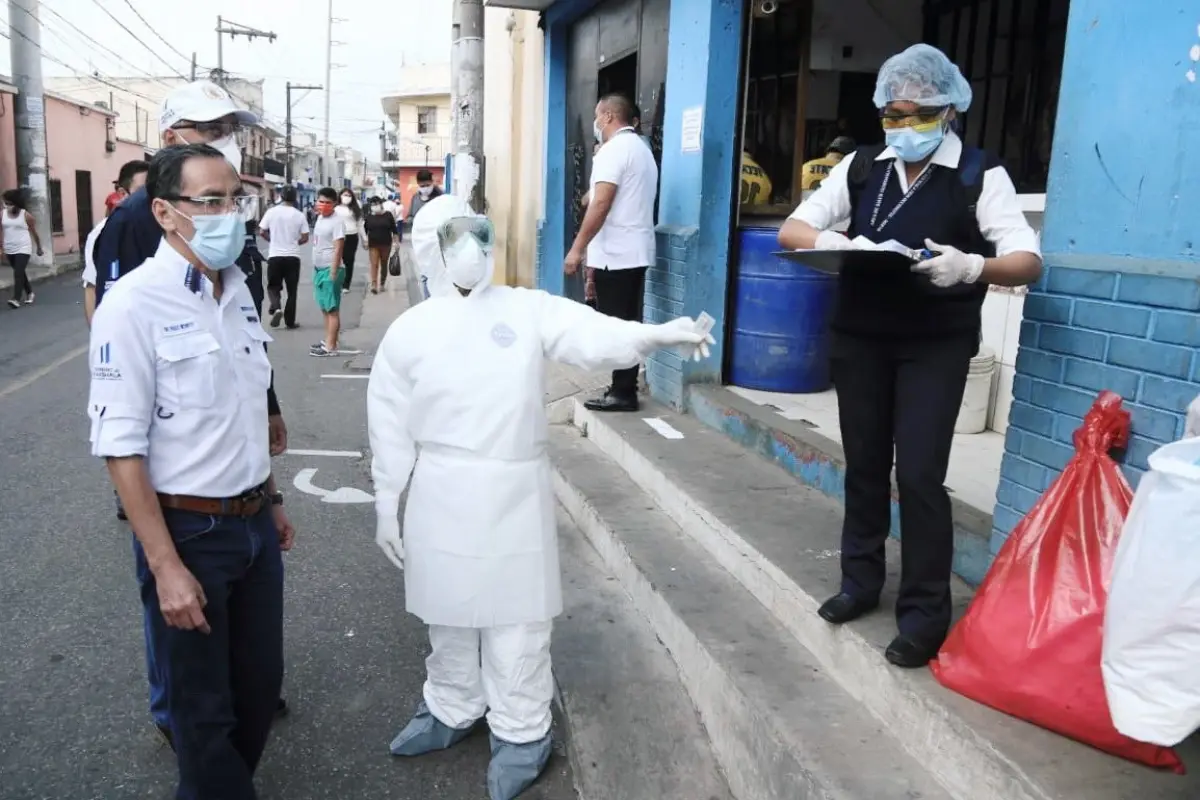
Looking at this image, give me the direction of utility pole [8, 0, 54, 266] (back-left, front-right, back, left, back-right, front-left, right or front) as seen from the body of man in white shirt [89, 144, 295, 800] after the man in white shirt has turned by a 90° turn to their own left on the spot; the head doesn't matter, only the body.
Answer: front-left

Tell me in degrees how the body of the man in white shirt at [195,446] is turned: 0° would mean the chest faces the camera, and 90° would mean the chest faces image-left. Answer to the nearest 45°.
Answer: approximately 315°

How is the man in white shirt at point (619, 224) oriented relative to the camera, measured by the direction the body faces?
to the viewer's left

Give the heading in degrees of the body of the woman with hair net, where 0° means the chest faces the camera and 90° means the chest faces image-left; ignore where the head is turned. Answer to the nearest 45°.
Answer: approximately 45°

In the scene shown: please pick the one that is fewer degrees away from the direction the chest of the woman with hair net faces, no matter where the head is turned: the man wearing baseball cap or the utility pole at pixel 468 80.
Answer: the man wearing baseball cap

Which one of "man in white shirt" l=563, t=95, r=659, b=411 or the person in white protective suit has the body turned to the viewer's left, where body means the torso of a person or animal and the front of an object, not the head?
the man in white shirt

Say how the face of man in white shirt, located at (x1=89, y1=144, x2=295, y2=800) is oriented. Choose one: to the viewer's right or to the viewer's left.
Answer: to the viewer's right

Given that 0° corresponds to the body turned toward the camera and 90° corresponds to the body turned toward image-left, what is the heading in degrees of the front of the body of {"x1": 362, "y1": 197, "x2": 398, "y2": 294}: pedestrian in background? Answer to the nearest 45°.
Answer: approximately 0°
